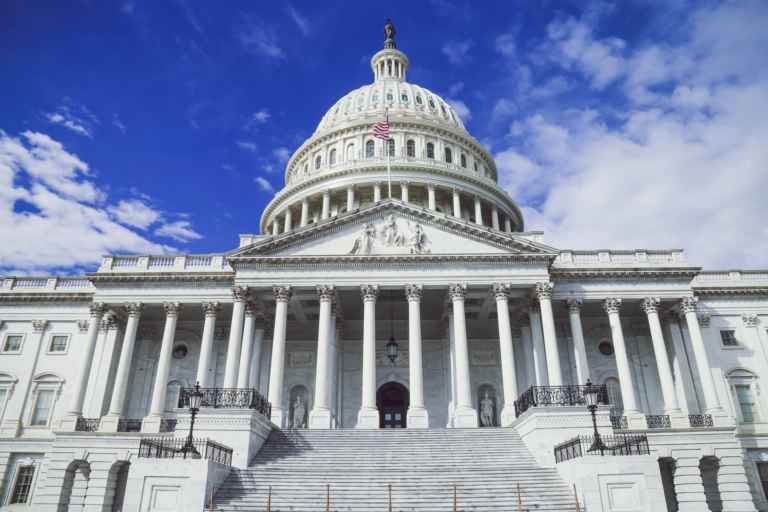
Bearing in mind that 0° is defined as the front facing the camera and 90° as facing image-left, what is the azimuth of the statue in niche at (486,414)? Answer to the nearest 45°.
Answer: approximately 0°

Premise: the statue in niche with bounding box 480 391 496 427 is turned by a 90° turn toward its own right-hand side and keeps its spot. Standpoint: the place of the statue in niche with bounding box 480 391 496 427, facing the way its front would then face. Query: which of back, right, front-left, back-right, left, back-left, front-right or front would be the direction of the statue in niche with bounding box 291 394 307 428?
front

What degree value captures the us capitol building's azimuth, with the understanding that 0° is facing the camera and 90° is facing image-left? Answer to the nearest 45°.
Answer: approximately 0°
